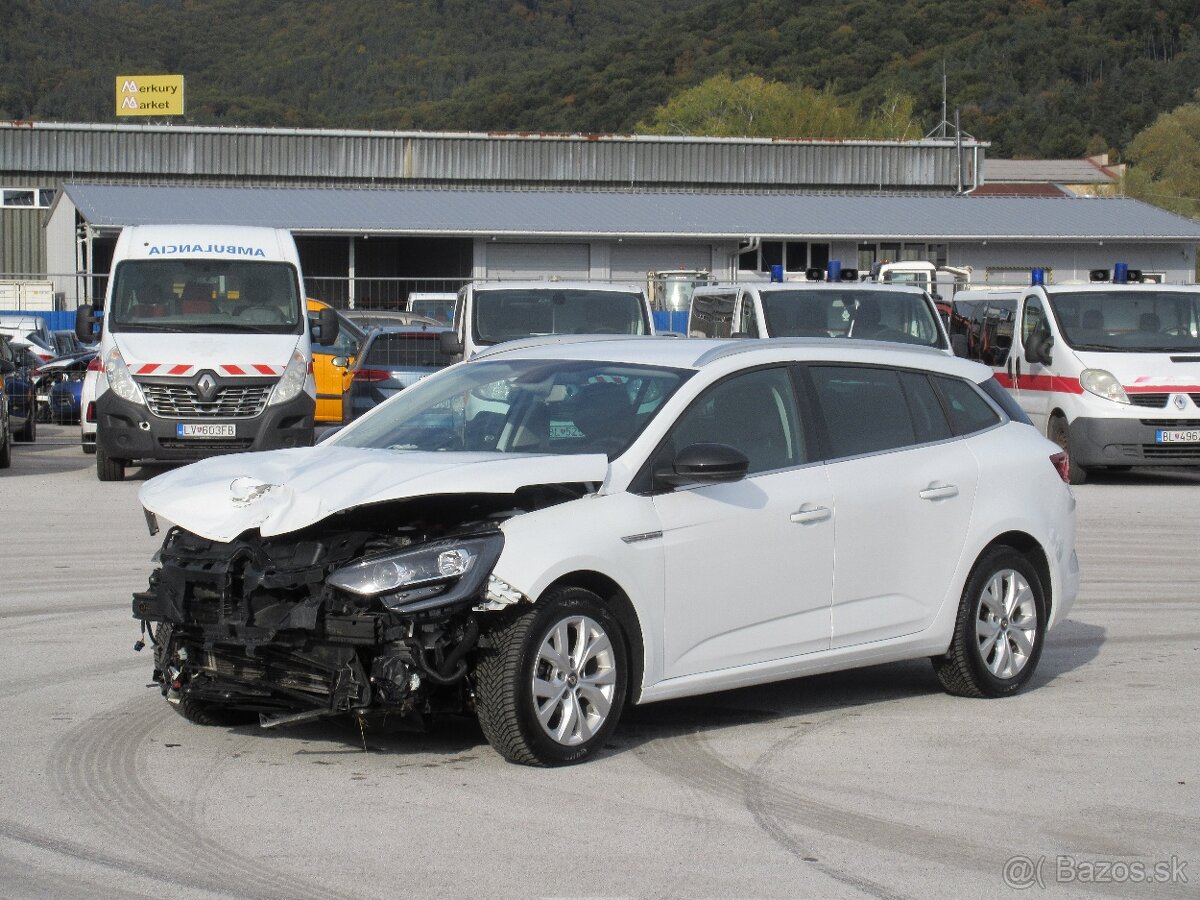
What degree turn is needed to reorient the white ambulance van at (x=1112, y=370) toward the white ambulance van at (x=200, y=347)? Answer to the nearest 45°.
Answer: approximately 135° to its right

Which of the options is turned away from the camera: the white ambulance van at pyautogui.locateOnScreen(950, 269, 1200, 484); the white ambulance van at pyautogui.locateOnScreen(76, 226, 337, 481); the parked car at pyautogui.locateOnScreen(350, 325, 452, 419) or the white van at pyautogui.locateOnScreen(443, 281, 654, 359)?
the parked car

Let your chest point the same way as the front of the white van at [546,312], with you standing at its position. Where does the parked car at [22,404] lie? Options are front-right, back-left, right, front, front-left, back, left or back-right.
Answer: back-right

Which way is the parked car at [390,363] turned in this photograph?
away from the camera

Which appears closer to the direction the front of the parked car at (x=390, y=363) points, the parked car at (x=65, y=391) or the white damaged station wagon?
the parked car

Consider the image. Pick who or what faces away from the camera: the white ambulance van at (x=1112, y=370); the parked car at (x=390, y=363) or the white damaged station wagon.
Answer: the parked car

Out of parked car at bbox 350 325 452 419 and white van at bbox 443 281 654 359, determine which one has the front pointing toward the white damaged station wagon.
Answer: the white van

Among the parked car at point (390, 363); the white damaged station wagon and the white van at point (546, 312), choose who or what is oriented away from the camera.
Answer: the parked car

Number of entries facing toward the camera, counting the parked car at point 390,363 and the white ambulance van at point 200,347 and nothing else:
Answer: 1

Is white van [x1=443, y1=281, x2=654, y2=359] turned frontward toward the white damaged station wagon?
yes

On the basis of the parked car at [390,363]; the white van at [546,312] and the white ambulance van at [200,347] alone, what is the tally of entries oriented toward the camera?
2
